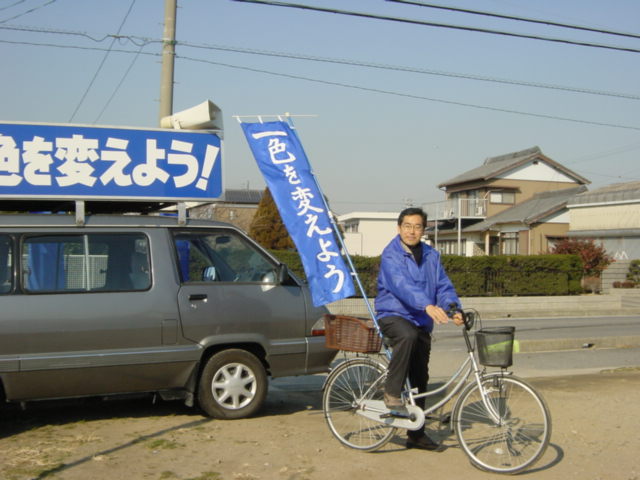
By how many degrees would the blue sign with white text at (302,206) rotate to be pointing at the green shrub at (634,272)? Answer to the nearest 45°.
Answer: approximately 135° to its left

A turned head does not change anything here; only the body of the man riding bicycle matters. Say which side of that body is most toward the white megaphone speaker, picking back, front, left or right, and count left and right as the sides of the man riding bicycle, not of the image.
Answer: back

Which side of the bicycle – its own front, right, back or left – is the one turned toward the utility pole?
back

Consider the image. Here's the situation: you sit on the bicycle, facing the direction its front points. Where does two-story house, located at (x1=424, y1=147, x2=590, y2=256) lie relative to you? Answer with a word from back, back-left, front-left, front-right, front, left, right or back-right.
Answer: back-left

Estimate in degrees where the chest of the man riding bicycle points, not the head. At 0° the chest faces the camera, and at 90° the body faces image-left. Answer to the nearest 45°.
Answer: approximately 315°

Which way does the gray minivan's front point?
to the viewer's right

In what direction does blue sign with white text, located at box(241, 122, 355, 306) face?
toward the camera

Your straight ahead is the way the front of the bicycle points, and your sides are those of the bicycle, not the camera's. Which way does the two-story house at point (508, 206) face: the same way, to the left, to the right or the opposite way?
to the right

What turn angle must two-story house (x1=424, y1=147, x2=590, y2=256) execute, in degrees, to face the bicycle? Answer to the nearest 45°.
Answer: approximately 45° to its left

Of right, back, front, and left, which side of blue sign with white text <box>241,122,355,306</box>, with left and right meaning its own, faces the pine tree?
back

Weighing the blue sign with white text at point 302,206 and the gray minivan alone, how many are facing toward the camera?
1

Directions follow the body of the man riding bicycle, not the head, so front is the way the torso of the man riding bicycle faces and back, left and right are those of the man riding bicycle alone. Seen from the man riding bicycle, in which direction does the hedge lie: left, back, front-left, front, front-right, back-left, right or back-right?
back-left

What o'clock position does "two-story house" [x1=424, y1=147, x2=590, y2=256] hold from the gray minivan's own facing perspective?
The two-story house is roughly at 10 o'clock from the gray minivan.
